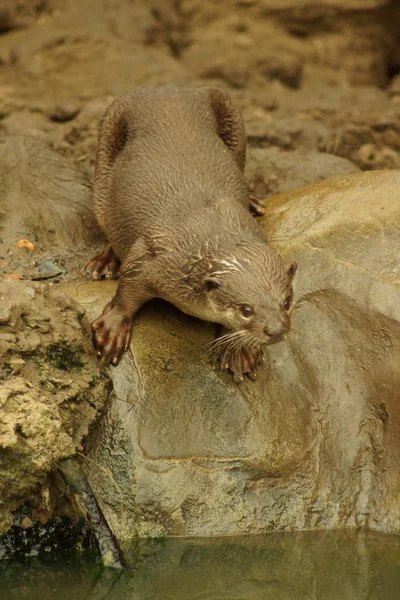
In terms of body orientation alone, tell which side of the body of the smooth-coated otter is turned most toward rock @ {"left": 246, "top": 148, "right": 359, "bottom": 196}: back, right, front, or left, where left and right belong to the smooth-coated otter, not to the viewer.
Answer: left

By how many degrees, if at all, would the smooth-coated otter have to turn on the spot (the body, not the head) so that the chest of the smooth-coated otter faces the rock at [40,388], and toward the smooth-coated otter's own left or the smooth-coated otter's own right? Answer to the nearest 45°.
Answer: approximately 90° to the smooth-coated otter's own right

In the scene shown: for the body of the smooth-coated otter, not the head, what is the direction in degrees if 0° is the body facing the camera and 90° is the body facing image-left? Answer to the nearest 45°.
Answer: approximately 315°

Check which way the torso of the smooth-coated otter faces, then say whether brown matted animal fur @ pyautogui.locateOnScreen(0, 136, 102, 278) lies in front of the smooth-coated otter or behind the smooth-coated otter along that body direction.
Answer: behind
